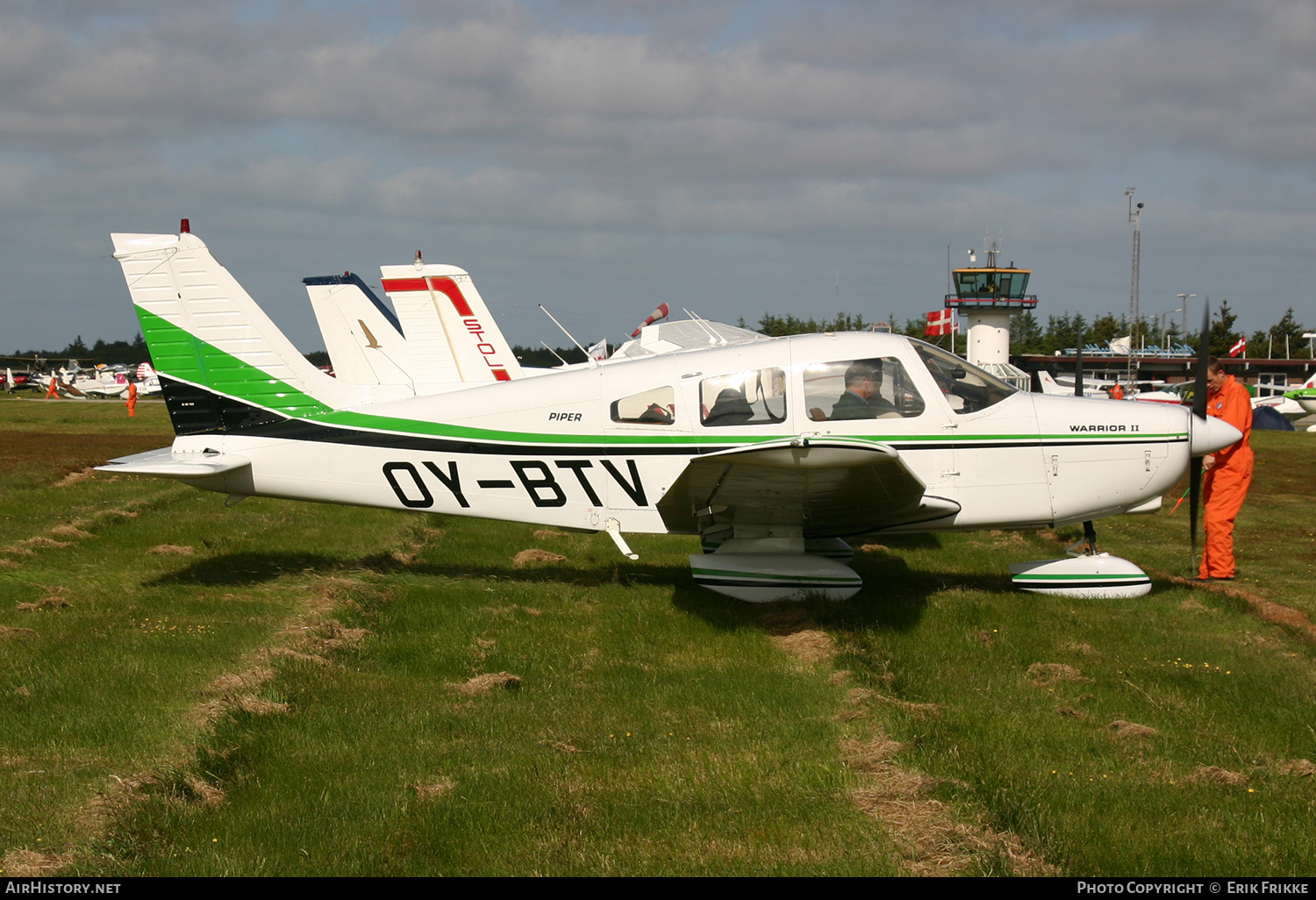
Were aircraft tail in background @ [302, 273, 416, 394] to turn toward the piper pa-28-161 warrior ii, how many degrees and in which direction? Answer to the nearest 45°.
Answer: approximately 90° to its right

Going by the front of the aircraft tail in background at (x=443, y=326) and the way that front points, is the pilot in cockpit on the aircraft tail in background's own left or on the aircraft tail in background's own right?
on the aircraft tail in background's own right

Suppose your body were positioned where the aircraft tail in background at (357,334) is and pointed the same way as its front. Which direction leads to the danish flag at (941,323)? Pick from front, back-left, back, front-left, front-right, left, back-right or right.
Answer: front-left

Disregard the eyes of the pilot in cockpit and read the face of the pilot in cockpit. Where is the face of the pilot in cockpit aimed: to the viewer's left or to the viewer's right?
to the viewer's right

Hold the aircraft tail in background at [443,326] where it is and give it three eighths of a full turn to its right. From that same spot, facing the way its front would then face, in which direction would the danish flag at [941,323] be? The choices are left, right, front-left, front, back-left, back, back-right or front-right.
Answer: back

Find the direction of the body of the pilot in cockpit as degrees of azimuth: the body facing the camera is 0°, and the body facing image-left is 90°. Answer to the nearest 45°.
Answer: approximately 270°

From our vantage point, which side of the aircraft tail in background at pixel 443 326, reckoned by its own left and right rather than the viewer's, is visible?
right

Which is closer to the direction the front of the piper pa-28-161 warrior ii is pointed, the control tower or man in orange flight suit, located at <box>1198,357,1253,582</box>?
the man in orange flight suit

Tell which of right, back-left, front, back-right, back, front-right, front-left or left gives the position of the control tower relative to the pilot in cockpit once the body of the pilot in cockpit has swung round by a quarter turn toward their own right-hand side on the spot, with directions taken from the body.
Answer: back

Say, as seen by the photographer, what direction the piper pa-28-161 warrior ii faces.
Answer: facing to the right of the viewer

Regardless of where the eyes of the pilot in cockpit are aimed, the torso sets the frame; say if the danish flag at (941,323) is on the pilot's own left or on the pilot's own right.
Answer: on the pilot's own left

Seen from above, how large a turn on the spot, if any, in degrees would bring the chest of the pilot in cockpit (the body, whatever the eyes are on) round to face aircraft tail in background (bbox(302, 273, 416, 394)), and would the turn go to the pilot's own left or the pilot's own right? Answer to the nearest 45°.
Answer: approximately 135° to the pilot's own left

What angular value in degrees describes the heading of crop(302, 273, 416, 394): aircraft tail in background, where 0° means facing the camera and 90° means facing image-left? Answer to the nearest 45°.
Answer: approximately 270°

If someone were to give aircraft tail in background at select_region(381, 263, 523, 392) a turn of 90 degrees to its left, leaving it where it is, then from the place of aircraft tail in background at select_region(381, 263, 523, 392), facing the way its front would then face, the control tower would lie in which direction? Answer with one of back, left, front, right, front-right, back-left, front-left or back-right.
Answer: front-right
